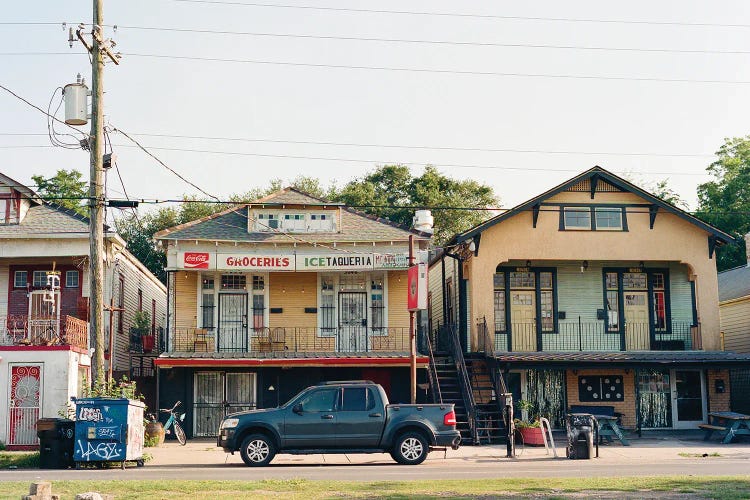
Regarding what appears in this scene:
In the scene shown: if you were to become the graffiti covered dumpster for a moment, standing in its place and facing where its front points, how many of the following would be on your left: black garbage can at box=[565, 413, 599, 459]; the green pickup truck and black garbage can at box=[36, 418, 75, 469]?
2

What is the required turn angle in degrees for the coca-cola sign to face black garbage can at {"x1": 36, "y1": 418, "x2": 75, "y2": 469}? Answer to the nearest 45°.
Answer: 0° — it already faces it

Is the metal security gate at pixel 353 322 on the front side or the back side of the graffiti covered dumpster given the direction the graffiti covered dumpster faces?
on the back side

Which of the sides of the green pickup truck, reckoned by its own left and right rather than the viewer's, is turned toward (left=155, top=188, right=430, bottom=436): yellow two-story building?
right

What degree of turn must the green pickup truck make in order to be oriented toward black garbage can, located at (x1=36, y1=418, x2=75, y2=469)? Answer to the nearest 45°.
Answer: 0° — it already faces it

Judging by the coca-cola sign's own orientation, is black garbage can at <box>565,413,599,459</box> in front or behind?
in front

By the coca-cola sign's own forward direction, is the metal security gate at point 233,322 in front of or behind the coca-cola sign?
behind

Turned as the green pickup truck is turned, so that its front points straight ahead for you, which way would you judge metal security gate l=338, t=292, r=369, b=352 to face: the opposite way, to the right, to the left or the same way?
to the left

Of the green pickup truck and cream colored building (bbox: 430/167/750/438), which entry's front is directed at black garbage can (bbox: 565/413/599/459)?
the cream colored building
